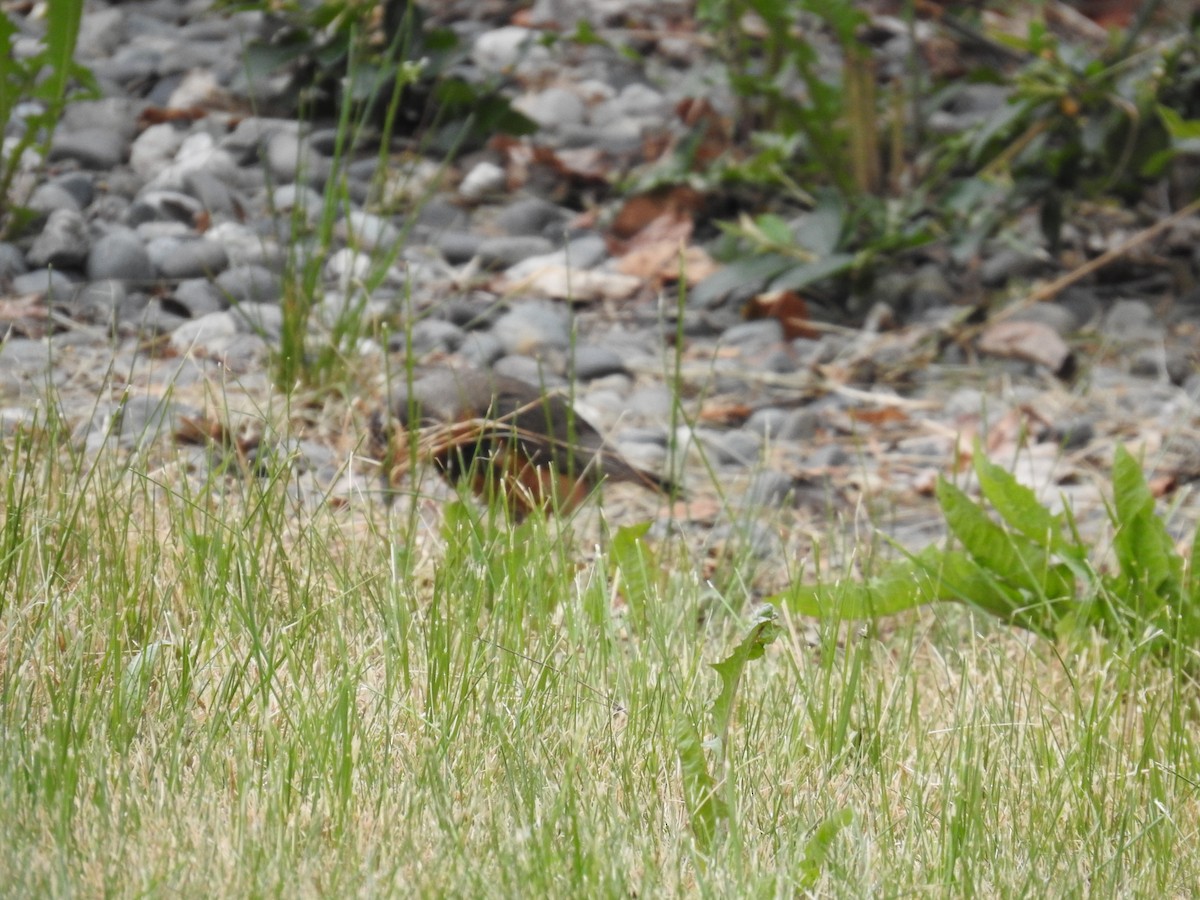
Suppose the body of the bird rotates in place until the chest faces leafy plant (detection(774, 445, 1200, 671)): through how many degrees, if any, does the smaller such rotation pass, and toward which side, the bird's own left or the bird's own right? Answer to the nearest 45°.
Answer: approximately 135° to the bird's own left

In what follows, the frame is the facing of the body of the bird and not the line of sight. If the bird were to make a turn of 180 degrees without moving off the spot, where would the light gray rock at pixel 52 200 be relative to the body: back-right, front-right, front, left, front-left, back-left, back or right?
back-left

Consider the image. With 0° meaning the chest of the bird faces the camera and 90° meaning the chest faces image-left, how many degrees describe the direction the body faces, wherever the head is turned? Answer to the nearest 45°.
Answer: approximately 90°

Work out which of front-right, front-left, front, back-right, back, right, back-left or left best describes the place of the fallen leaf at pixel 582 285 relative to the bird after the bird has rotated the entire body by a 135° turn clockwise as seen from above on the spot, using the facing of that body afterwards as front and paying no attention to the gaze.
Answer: front-left

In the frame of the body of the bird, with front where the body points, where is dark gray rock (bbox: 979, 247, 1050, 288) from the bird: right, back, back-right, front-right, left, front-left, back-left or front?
back-right

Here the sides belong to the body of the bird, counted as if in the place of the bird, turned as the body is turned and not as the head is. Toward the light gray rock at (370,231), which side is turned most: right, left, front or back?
right

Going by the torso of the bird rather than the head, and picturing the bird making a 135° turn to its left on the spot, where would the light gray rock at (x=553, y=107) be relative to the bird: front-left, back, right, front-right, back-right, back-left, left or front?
back-left

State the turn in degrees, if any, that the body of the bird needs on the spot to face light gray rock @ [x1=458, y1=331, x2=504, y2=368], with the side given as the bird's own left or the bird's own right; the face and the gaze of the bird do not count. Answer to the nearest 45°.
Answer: approximately 90° to the bird's own right

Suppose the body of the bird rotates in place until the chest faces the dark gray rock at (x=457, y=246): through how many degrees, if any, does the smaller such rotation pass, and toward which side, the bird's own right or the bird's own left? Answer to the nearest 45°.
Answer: approximately 90° to the bird's own right

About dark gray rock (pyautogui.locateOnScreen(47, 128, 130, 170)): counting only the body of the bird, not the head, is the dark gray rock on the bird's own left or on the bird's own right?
on the bird's own right

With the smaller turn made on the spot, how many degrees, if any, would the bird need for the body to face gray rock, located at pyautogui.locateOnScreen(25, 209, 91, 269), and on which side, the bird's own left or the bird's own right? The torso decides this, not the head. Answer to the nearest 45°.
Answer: approximately 45° to the bird's own right

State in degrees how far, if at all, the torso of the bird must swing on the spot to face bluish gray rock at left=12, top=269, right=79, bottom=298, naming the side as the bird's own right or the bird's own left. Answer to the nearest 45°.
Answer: approximately 45° to the bird's own right
